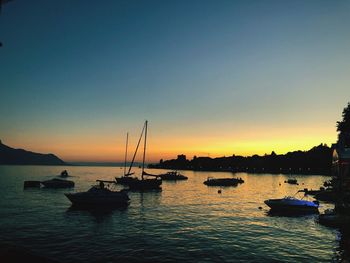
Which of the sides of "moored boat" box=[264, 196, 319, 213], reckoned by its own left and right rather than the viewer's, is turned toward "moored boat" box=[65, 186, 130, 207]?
front

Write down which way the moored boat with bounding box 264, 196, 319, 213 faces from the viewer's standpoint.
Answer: facing to the left of the viewer

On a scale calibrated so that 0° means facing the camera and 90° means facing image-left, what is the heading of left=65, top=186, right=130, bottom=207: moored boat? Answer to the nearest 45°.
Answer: approximately 90°

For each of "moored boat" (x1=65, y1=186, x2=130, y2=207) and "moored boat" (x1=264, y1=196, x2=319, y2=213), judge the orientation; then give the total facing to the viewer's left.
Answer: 2

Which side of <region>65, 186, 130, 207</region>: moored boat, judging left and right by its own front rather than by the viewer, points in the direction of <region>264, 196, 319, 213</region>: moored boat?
back
